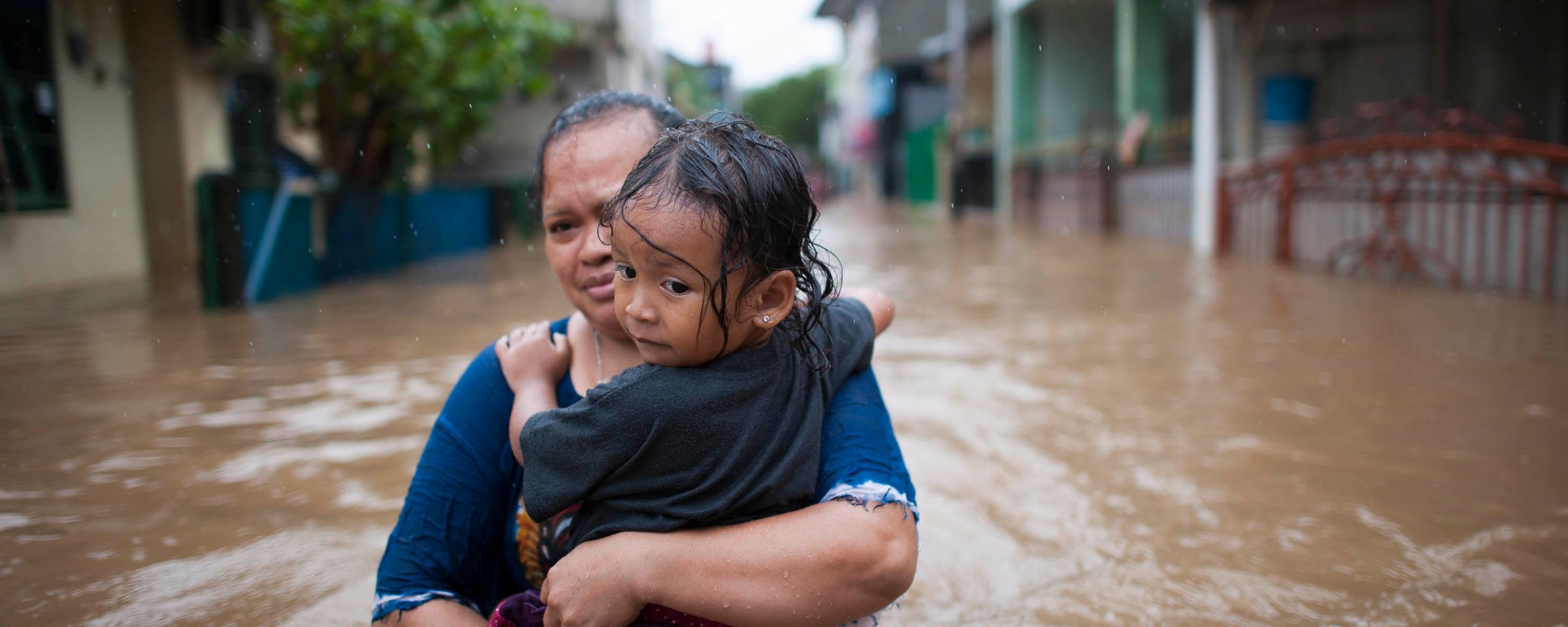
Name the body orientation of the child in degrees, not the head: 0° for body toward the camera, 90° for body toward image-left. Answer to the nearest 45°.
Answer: approximately 135°

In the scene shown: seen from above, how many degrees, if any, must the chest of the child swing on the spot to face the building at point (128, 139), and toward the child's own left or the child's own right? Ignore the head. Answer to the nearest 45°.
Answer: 0° — they already face it

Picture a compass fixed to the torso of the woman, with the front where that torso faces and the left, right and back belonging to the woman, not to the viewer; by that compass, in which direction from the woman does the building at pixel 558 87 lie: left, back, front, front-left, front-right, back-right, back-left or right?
back

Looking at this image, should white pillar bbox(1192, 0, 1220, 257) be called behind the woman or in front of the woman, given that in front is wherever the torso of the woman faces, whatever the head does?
behind

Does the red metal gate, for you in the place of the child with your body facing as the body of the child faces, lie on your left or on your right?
on your right

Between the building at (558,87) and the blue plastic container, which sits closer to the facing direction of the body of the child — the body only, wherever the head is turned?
the building

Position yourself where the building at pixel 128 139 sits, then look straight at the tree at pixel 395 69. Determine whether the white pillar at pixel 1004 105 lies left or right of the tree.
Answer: left

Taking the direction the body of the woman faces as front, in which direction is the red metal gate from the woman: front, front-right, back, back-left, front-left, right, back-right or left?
back-left

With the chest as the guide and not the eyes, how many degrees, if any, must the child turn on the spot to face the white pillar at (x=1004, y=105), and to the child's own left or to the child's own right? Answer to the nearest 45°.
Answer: approximately 45° to the child's own right

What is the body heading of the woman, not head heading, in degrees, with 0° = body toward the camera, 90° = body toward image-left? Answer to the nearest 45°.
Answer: approximately 0°
